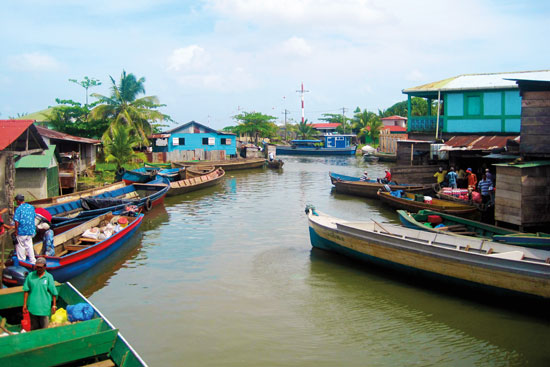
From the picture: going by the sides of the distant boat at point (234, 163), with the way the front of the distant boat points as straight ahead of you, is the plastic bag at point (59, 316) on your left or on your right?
on your right

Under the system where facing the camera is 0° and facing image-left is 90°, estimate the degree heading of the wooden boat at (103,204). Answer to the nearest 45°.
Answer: approximately 225°

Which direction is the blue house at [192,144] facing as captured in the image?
toward the camera

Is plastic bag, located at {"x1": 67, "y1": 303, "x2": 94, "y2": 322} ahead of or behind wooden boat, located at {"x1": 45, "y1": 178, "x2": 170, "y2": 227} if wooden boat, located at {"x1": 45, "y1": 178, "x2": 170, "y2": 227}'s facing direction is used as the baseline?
behind

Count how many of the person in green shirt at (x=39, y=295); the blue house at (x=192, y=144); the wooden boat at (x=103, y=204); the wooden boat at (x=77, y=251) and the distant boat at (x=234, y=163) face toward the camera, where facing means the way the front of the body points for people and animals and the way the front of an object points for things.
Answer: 2

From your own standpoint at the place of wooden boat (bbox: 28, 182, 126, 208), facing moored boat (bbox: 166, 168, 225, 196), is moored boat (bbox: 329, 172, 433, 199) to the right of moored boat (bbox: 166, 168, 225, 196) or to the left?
right

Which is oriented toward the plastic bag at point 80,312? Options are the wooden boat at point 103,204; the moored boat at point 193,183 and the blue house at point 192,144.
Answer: the blue house

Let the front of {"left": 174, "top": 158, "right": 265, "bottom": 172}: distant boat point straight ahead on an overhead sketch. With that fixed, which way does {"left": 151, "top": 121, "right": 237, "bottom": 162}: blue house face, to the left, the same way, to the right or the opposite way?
to the right

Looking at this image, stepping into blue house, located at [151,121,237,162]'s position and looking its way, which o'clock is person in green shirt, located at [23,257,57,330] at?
The person in green shirt is roughly at 12 o'clock from the blue house.

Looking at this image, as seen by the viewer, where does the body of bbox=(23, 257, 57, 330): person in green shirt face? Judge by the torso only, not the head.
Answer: toward the camera

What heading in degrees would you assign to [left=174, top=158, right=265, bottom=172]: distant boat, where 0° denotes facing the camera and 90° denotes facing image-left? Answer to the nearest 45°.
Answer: approximately 270°

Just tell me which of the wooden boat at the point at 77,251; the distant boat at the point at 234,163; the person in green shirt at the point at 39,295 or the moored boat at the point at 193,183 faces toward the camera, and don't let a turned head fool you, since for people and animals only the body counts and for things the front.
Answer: the person in green shirt

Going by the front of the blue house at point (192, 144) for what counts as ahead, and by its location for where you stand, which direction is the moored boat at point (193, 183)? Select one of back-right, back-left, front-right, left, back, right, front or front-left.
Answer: front

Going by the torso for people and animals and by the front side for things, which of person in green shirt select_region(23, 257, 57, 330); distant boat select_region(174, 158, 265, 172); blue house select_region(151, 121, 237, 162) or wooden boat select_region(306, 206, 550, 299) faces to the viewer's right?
the distant boat

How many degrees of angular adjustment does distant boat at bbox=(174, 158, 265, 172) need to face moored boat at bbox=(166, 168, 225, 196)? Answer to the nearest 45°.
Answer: approximately 90° to its right

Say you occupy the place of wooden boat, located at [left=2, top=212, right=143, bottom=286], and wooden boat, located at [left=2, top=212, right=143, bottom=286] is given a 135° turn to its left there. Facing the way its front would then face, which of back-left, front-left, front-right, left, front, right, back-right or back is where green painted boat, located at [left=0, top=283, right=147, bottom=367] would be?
left

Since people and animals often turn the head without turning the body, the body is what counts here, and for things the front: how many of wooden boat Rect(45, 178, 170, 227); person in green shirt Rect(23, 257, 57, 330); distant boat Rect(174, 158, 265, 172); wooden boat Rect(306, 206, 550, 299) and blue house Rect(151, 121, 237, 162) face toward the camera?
2

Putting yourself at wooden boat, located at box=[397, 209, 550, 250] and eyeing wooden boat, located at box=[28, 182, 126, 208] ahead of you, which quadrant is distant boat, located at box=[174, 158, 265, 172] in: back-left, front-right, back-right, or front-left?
front-right
